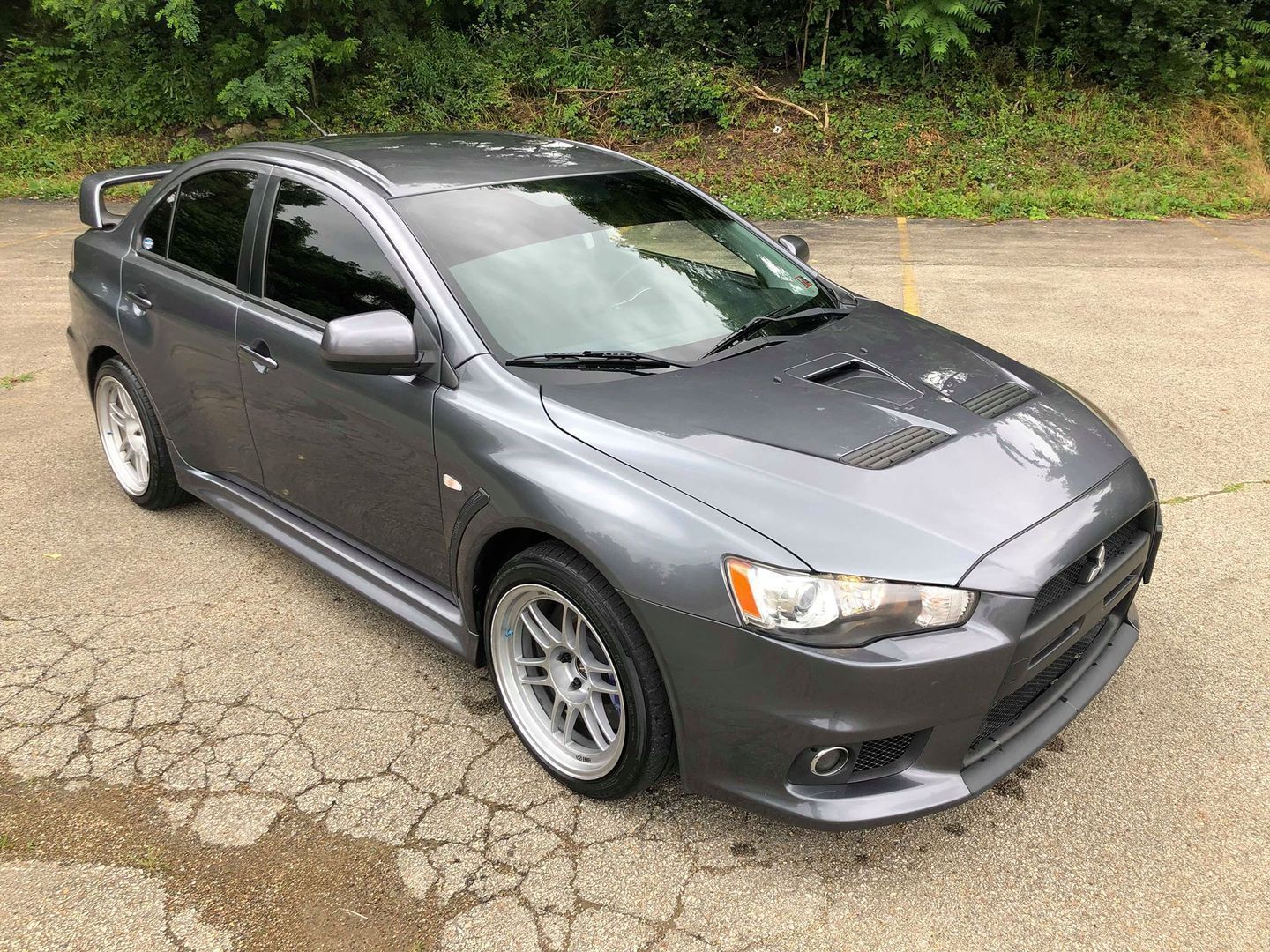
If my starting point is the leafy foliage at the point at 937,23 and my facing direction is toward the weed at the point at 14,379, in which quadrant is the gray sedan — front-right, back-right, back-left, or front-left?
front-left

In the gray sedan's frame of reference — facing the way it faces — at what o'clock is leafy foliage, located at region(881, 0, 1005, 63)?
The leafy foliage is roughly at 8 o'clock from the gray sedan.

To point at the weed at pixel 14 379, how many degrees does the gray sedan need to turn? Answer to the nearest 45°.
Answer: approximately 180°
